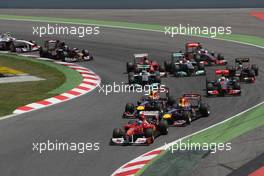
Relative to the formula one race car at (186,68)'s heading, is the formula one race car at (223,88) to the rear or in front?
in front

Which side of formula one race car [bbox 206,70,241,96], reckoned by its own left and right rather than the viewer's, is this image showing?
front

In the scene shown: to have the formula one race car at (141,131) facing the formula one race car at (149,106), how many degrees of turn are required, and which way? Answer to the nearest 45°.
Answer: approximately 135° to its right

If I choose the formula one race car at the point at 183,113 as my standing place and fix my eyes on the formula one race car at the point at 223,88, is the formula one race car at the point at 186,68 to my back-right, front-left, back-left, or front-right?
front-left

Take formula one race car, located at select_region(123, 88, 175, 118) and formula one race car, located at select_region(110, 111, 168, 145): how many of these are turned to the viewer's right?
0

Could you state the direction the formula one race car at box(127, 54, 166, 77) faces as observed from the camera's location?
facing the viewer and to the right of the viewer

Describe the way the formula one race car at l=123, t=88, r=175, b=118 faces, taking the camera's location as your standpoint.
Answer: facing the viewer and to the left of the viewer
